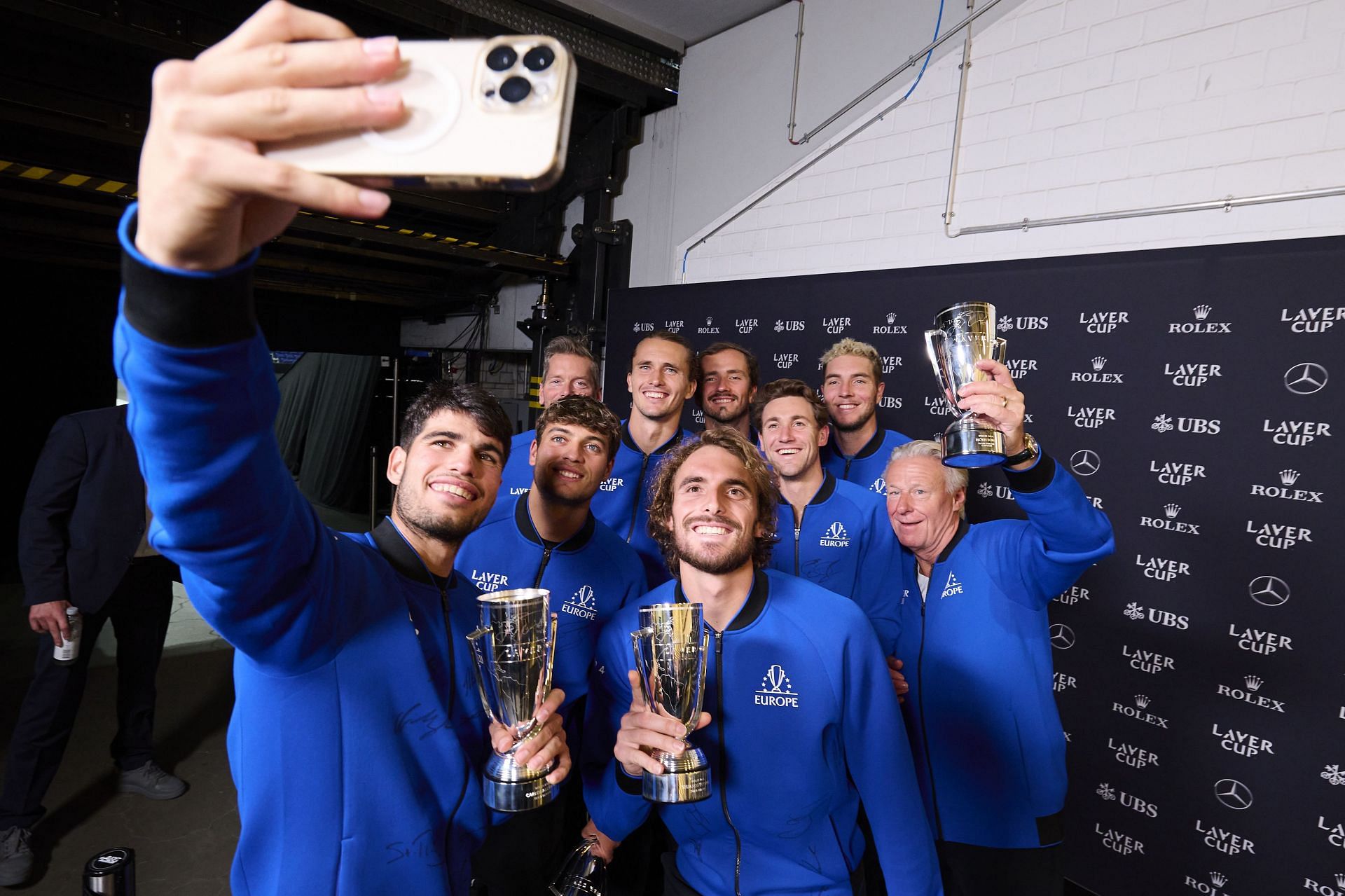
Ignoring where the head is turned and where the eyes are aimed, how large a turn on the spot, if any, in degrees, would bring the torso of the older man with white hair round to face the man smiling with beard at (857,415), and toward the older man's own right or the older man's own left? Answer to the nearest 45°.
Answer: approximately 90° to the older man's own right

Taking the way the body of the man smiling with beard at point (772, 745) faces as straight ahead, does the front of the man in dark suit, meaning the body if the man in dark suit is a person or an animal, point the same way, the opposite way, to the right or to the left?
to the left

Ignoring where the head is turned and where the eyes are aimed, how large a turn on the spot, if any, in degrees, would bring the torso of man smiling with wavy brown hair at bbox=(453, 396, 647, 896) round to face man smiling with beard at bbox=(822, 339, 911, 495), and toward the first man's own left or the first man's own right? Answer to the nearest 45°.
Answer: approximately 135° to the first man's own left

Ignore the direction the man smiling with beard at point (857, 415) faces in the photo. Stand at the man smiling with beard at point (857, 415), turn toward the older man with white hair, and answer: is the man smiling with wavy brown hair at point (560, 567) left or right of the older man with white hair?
right

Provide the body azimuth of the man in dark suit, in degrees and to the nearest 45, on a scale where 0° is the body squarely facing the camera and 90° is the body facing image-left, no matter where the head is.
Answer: approximately 315°

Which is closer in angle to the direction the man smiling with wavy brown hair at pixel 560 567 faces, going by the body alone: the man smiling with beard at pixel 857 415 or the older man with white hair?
the older man with white hair

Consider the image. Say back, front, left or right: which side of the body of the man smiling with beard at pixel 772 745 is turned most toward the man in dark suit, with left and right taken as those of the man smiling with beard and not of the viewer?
right

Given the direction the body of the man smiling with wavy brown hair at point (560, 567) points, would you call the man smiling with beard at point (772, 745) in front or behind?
in front

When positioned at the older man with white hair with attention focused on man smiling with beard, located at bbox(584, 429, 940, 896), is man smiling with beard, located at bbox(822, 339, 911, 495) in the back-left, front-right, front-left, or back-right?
back-right

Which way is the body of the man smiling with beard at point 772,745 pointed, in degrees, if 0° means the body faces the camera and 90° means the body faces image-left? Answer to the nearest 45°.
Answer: approximately 0°

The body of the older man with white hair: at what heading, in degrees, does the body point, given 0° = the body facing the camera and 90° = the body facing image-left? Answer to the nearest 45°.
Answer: approximately 45°

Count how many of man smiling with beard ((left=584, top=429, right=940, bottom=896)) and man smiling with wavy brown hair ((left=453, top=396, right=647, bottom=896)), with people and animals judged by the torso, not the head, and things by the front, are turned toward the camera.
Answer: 2
